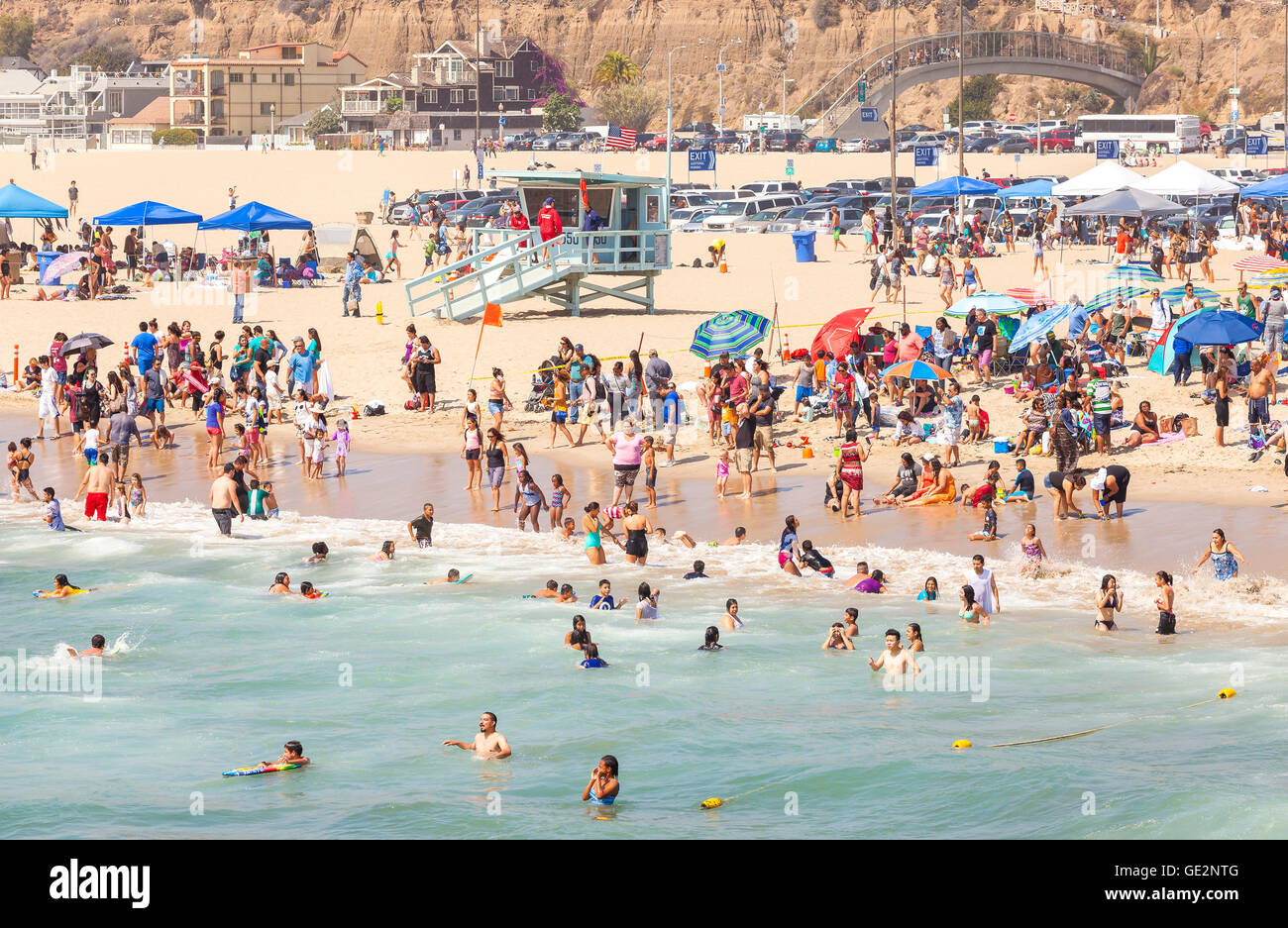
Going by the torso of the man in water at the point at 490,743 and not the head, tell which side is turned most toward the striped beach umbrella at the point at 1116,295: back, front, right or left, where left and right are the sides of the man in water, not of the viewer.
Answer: back

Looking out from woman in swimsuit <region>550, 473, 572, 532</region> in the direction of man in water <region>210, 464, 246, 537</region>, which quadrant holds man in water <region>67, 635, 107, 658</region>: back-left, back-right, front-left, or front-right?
front-left

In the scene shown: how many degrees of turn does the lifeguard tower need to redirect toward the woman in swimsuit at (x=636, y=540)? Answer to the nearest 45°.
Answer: approximately 45° to its left

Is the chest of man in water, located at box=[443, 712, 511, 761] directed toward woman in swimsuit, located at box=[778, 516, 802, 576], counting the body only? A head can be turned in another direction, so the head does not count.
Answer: no

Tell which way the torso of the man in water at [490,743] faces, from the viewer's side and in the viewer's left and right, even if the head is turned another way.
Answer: facing the viewer and to the left of the viewer

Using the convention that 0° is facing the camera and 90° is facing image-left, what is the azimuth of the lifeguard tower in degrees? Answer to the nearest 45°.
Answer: approximately 45°

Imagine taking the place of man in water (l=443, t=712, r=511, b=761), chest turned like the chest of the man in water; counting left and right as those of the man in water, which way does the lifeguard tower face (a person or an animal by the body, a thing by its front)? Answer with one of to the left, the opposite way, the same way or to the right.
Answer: the same way

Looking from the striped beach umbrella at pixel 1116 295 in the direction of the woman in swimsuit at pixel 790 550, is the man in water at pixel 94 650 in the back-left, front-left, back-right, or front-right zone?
front-right

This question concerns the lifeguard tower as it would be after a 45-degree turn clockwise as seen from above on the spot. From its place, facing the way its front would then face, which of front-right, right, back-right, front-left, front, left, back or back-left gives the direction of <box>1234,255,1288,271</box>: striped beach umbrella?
back

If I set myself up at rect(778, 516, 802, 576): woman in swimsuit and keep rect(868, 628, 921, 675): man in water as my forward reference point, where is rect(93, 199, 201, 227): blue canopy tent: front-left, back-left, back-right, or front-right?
back-right

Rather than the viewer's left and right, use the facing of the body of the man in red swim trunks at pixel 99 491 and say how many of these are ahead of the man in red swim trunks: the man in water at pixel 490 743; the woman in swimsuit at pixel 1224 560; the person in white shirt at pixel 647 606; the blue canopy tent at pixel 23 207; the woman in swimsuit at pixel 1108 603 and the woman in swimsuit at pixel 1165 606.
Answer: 1

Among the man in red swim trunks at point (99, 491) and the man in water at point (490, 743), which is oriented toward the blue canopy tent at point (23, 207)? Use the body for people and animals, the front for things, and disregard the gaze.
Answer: the man in red swim trunks
